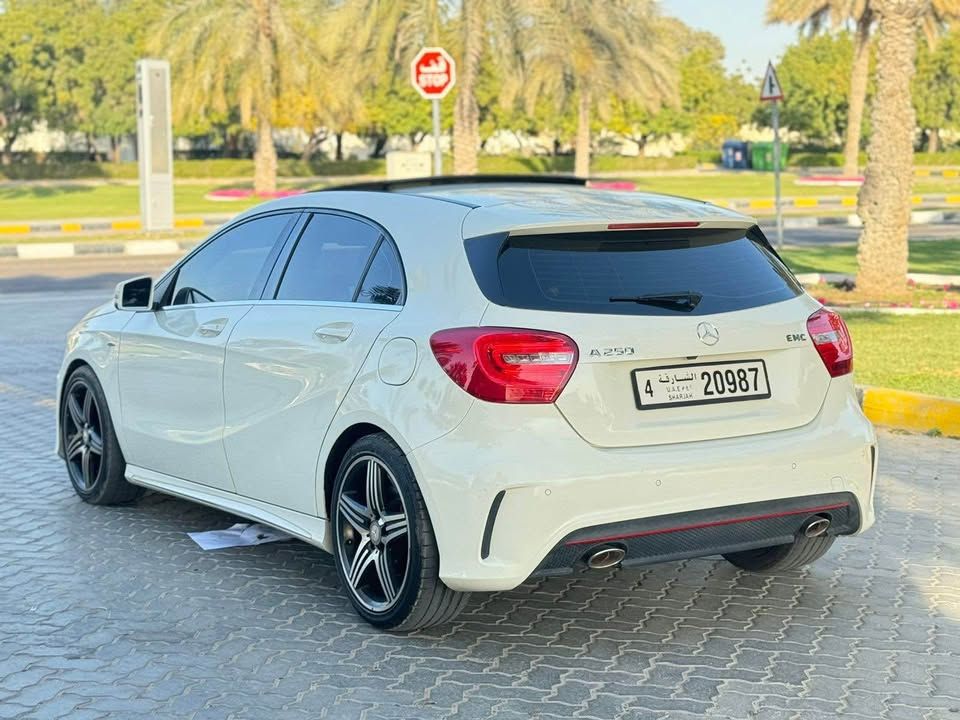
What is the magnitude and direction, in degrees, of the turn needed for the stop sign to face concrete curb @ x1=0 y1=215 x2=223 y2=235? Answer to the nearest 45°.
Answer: approximately 135° to its right

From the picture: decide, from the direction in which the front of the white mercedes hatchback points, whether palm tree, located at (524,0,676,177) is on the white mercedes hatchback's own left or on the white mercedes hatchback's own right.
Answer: on the white mercedes hatchback's own right

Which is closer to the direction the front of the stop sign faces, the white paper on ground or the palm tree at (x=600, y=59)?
the white paper on ground

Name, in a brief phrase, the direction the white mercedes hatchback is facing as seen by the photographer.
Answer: facing away from the viewer and to the left of the viewer

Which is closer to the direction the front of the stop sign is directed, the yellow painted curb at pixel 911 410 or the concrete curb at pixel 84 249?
the yellow painted curb

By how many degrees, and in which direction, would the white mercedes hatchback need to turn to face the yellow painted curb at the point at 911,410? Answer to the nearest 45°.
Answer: approximately 90° to its right

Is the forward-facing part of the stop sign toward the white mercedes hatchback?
yes

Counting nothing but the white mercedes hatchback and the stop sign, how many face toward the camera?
1

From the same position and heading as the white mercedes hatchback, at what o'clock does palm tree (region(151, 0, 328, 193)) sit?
The palm tree is roughly at 1 o'clock from the white mercedes hatchback.

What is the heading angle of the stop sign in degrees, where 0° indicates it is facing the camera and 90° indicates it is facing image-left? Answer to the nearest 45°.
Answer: approximately 0°
